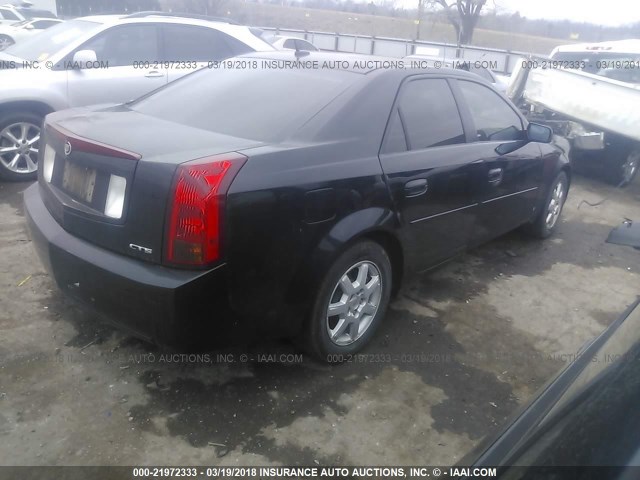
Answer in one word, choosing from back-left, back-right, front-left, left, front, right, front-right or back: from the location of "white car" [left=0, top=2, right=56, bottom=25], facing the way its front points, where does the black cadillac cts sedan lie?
right

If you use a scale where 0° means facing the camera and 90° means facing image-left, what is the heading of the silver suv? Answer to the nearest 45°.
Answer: approximately 45°

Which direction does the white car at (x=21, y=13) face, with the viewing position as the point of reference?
facing to the right of the viewer

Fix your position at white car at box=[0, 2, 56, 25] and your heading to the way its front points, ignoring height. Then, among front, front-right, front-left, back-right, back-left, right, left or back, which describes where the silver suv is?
right

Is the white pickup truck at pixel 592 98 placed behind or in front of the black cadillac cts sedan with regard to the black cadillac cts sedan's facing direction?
in front

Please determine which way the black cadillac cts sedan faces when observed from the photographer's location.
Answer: facing away from the viewer and to the right of the viewer

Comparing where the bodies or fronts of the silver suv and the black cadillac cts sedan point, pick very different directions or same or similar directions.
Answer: very different directions

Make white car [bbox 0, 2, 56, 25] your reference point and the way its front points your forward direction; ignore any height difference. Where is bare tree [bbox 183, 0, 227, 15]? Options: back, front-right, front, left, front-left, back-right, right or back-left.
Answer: front-left
